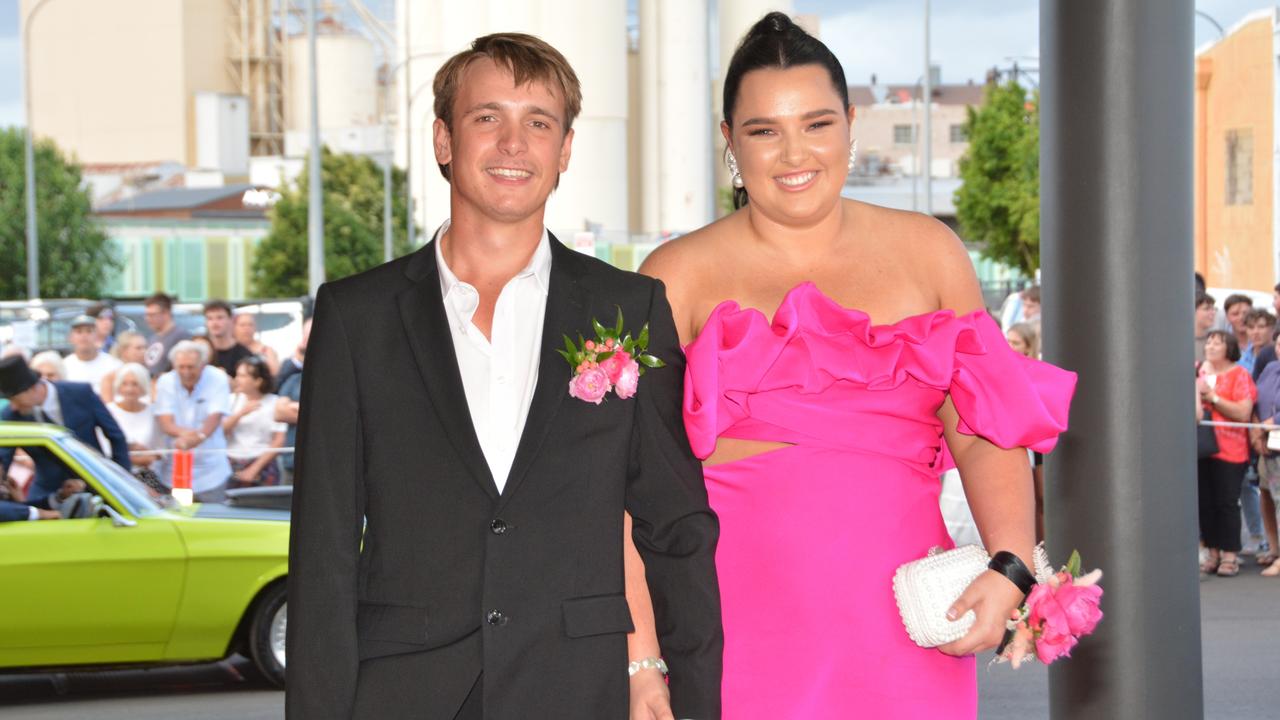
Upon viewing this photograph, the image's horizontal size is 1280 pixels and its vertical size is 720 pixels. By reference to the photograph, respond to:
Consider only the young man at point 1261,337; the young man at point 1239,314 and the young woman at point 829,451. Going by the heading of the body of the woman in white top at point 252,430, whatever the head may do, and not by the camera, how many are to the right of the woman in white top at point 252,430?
0

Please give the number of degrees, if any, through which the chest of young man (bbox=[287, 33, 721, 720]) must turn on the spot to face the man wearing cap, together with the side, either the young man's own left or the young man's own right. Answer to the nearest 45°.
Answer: approximately 180°

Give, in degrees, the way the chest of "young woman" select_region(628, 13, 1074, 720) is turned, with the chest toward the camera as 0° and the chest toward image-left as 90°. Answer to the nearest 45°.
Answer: approximately 0°

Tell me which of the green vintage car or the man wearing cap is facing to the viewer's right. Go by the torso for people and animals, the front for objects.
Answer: the green vintage car

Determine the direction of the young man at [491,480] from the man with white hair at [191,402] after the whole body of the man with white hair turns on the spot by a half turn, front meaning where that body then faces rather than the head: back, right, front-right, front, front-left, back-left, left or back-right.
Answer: back

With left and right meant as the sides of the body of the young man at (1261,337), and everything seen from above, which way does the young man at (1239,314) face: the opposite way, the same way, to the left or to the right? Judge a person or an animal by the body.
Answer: the same way

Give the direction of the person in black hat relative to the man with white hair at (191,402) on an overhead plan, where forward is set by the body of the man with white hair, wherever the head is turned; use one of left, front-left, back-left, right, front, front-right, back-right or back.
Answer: front-right

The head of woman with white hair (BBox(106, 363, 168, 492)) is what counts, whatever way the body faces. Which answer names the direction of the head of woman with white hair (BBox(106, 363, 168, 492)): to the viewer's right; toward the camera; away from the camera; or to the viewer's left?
toward the camera

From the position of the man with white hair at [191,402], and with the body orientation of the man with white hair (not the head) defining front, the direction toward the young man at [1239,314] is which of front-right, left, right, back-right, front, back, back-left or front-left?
left

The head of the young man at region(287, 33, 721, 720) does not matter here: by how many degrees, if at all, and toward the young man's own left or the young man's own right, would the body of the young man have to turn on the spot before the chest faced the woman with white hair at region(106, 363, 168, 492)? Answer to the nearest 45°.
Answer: approximately 180°

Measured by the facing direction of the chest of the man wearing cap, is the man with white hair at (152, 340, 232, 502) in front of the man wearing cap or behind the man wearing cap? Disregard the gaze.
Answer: in front

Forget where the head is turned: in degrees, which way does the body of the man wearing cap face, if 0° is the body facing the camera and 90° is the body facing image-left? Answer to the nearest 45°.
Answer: approximately 0°

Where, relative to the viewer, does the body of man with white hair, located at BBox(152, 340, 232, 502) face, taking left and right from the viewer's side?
facing the viewer

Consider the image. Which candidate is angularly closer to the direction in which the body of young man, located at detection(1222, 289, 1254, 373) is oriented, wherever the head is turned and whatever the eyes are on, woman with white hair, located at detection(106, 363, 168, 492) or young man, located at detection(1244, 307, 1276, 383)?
the woman with white hair

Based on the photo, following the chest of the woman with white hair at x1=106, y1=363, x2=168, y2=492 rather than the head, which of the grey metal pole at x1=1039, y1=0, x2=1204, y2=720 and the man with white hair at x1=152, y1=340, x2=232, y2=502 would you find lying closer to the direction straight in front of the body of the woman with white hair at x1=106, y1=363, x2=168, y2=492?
the grey metal pole

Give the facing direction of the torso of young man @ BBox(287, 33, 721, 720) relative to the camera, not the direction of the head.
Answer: toward the camera

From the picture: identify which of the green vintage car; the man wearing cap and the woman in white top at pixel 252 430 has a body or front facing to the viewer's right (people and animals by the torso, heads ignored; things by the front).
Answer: the green vintage car

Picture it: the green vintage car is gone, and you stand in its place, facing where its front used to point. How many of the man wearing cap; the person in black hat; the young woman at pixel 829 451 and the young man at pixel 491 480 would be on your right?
2

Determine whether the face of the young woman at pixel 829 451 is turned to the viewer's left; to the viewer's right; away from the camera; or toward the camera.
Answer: toward the camera

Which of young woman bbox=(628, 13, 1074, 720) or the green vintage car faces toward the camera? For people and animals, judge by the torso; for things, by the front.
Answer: the young woman
